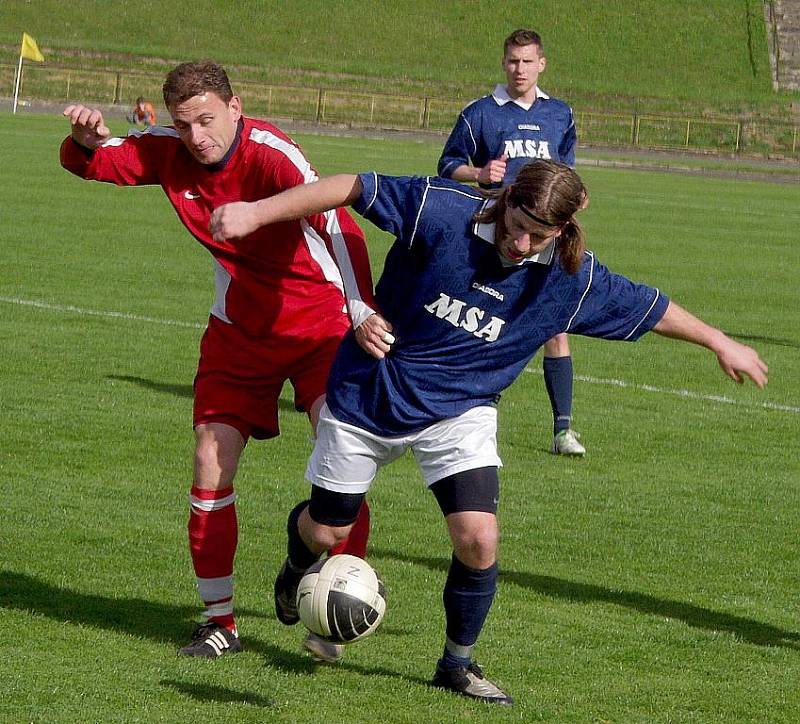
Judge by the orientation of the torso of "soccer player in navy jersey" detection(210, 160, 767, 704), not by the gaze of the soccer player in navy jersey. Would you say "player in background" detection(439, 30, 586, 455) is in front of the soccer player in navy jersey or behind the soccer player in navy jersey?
behind

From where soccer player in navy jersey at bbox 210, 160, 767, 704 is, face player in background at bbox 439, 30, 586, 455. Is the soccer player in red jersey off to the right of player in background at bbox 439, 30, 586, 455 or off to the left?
left

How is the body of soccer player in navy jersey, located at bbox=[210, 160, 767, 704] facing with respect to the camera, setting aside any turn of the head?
toward the camera

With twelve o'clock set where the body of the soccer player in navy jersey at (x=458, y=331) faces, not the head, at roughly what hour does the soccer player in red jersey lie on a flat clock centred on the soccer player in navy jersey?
The soccer player in red jersey is roughly at 4 o'clock from the soccer player in navy jersey.

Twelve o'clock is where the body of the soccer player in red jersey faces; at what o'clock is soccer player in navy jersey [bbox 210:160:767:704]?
The soccer player in navy jersey is roughly at 9 o'clock from the soccer player in red jersey.

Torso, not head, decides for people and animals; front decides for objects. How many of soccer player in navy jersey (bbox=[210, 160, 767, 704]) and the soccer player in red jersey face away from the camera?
0
